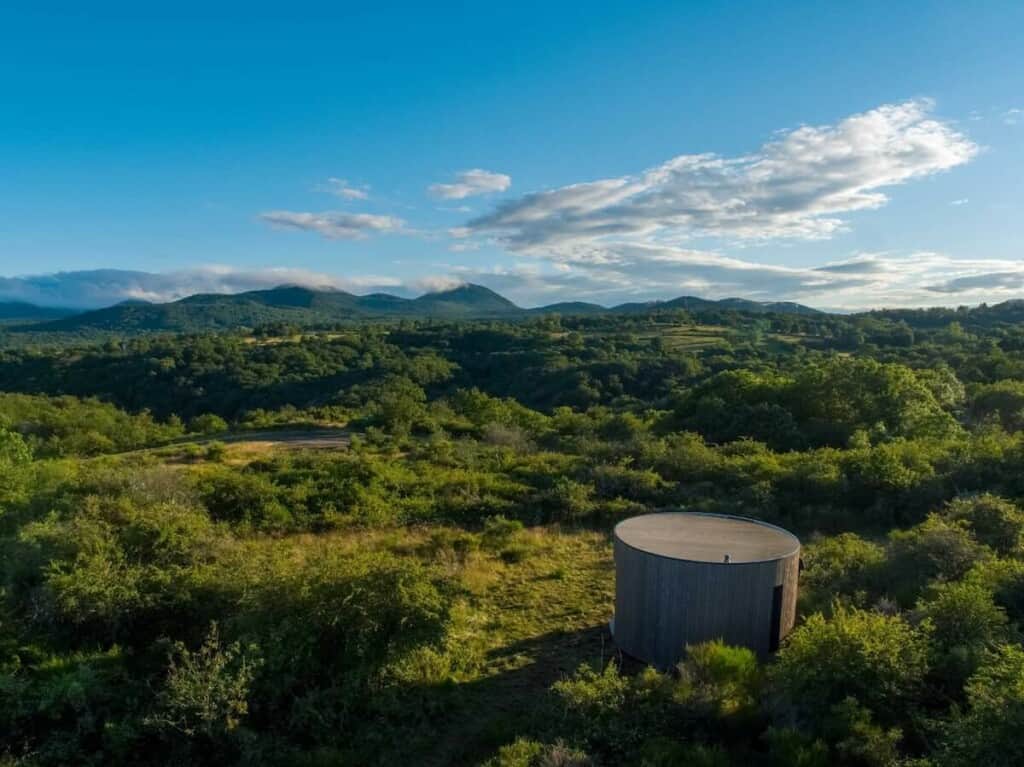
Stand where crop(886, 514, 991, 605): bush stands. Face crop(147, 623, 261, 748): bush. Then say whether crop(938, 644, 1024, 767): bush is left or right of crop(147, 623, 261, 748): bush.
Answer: left

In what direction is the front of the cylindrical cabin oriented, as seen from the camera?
facing the viewer and to the right of the viewer

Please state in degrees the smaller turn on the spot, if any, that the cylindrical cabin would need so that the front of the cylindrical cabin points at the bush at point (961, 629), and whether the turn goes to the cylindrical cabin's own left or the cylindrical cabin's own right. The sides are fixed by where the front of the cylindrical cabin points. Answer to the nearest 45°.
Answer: approximately 45° to the cylindrical cabin's own left

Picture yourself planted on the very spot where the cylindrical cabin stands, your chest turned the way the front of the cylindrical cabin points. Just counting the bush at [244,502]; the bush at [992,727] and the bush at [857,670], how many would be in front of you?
2

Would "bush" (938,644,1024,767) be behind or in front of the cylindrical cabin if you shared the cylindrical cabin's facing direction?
in front

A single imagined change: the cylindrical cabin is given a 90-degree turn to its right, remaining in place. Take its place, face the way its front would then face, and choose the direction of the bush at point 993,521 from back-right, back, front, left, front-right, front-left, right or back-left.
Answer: back

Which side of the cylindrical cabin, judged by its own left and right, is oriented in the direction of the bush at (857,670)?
front

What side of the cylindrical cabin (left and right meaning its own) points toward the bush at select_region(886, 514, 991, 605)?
left
